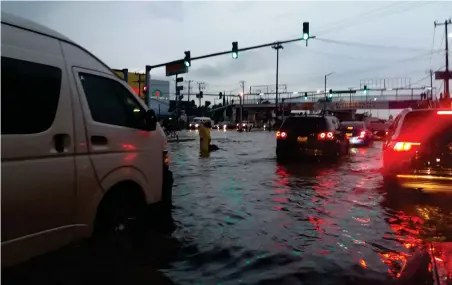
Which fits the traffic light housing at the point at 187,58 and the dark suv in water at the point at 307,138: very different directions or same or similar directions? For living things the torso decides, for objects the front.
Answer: very different directions

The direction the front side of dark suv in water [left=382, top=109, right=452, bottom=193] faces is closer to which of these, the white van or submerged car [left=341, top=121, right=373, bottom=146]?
the submerged car

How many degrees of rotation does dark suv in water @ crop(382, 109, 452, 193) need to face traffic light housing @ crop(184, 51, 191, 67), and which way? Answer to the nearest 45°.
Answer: approximately 45° to its left

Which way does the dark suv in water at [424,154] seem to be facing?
away from the camera

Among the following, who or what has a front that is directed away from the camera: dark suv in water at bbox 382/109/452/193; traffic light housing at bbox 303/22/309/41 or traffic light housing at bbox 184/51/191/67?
the dark suv in water

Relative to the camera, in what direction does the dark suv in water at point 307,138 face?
facing away from the viewer

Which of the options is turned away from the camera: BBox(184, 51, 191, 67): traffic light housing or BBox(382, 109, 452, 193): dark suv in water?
the dark suv in water

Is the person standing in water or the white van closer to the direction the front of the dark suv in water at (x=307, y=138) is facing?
the person standing in water

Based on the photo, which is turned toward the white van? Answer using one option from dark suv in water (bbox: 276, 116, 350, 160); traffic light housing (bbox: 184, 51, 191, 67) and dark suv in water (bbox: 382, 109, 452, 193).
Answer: the traffic light housing
